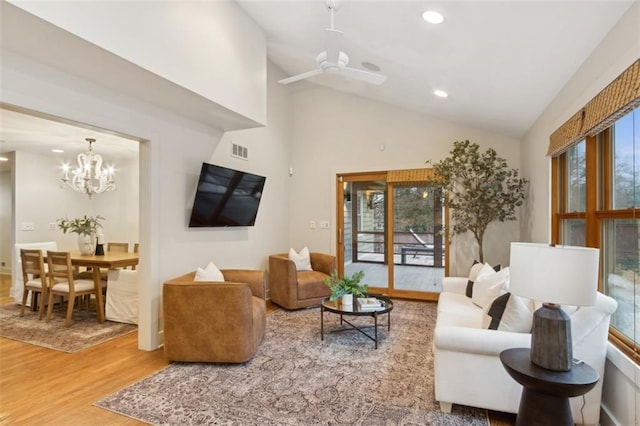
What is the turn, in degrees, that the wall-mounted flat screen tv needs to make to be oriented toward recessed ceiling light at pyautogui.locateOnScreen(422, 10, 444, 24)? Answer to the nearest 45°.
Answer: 0° — it already faces it

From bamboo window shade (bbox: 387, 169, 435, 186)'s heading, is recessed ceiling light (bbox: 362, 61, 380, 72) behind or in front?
in front

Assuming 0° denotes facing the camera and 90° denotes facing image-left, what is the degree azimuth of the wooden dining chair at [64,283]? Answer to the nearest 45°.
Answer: approximately 225°

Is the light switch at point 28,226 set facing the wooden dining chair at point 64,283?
yes

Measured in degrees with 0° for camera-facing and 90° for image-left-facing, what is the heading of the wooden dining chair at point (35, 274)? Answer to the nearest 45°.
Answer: approximately 225°

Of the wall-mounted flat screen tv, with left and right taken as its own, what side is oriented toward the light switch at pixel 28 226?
back

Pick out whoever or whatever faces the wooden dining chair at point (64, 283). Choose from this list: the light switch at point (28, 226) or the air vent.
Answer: the light switch

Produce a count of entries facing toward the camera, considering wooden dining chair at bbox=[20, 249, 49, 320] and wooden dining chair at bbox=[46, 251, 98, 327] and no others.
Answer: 0

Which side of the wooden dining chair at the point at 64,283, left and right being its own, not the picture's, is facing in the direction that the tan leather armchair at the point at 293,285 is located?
right

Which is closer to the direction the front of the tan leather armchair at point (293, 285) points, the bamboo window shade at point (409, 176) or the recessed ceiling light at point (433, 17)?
the recessed ceiling light

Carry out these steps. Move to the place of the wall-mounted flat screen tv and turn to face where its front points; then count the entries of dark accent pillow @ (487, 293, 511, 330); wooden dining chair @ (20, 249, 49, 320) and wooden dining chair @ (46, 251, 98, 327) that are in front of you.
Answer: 1

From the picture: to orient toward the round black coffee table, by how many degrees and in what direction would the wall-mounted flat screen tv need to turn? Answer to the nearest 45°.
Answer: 0° — it already faces it

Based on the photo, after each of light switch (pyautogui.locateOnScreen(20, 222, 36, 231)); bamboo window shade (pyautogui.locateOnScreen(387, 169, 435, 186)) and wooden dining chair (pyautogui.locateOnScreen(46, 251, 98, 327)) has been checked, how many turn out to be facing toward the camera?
2

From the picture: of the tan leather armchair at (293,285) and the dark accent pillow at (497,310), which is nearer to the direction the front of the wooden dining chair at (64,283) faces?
the tan leather armchair

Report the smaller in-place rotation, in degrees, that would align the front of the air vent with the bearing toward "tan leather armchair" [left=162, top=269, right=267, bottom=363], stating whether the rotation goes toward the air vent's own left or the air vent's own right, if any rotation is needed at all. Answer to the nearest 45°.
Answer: approximately 45° to the air vent's own right
